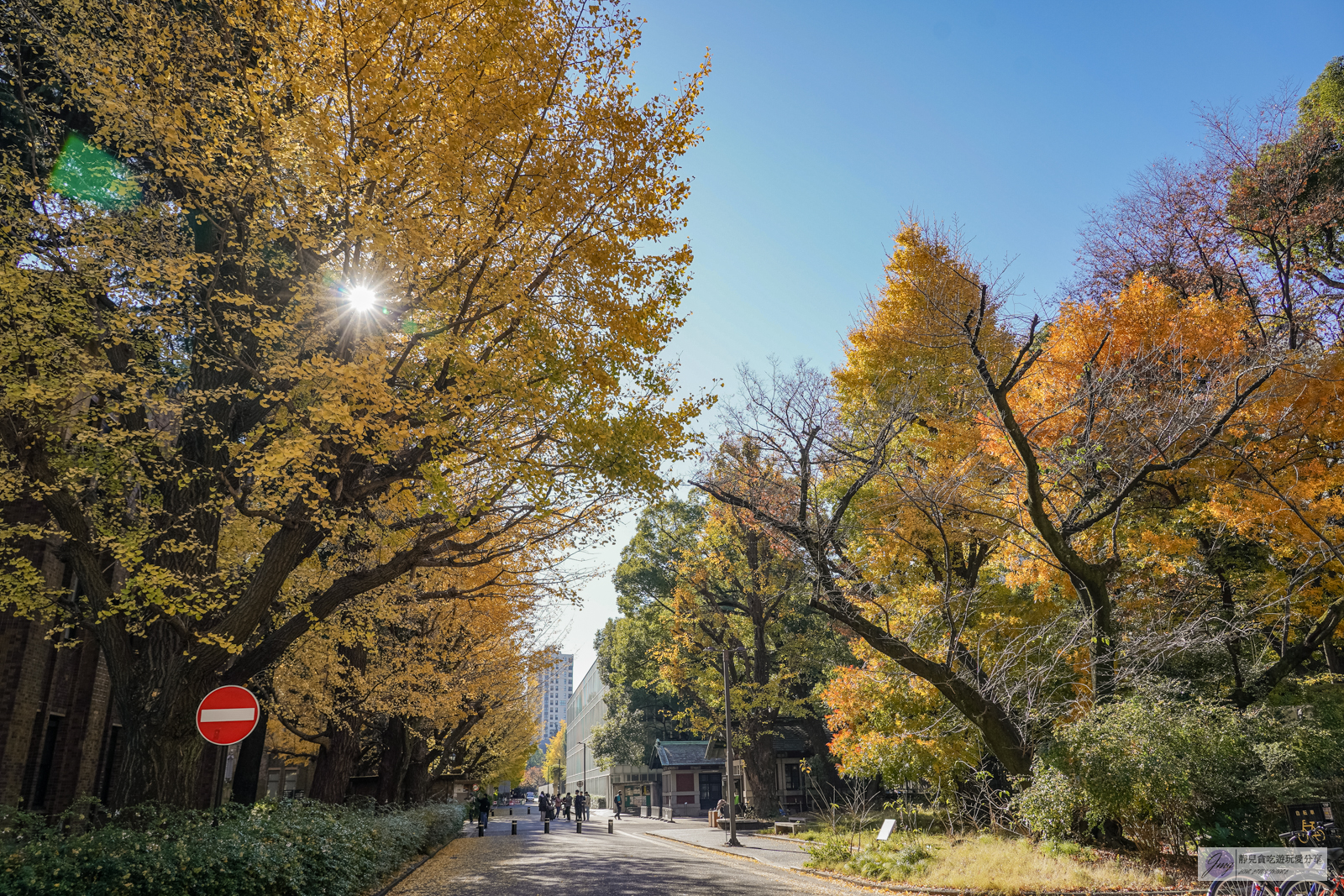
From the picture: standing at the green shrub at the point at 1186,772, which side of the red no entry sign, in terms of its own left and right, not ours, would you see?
left

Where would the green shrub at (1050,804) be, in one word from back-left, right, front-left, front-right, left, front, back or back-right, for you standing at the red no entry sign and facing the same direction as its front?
left

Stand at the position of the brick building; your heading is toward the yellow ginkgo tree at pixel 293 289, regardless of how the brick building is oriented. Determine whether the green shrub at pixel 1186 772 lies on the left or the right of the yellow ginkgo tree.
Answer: left

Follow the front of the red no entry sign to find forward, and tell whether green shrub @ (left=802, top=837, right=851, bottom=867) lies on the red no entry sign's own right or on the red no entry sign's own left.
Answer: on the red no entry sign's own left

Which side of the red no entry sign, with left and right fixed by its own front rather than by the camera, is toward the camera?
front
